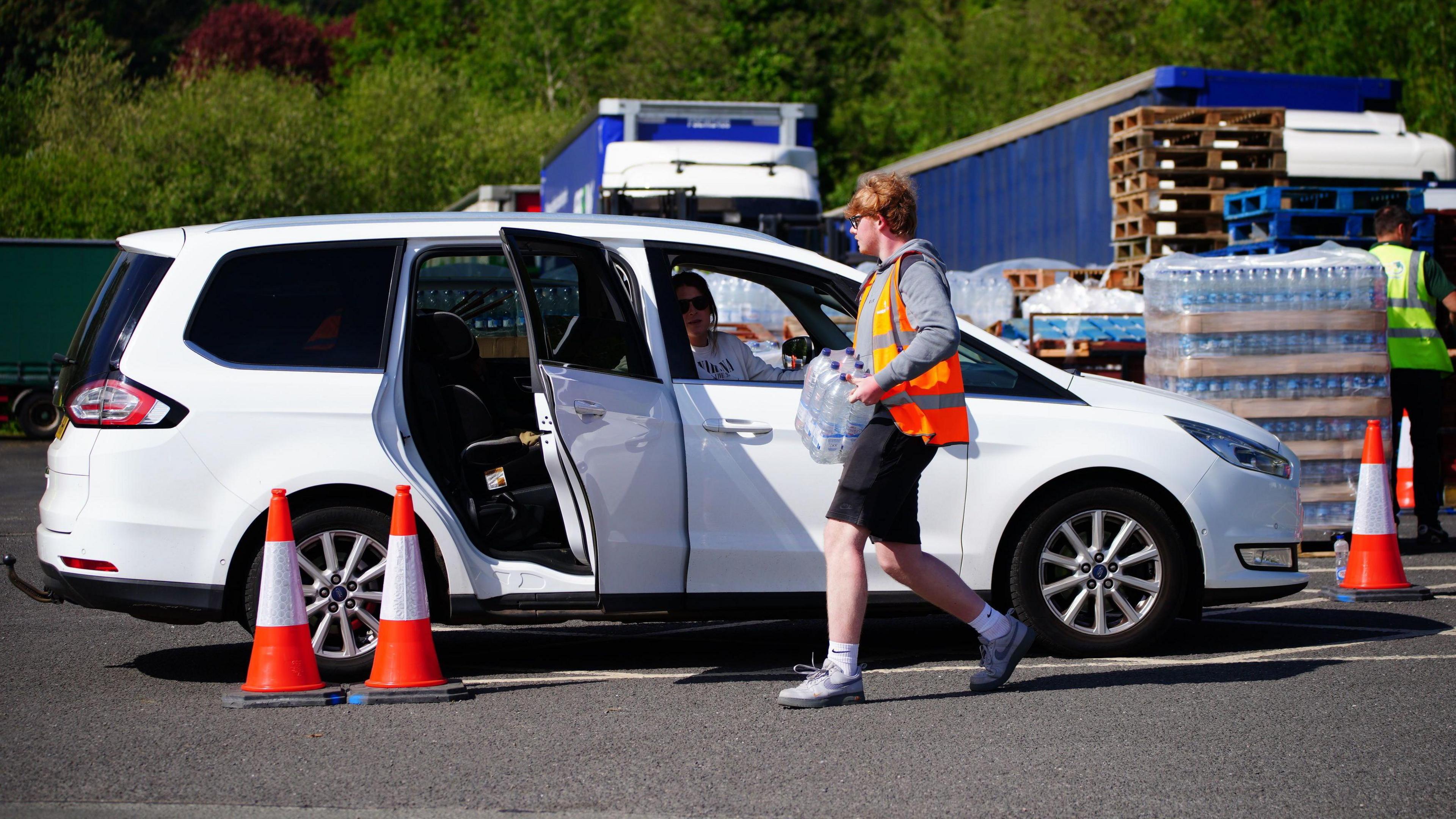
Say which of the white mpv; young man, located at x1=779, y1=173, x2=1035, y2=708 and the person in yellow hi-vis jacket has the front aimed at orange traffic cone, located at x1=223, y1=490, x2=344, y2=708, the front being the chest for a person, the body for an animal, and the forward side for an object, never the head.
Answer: the young man

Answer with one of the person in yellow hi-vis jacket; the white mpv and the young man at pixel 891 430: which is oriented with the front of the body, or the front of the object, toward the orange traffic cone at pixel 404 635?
the young man

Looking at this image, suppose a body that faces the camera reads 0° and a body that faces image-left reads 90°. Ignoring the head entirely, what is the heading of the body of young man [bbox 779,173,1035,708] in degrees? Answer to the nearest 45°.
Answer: approximately 90°

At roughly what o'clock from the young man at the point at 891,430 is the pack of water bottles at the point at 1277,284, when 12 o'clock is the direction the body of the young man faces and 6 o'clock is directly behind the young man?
The pack of water bottles is roughly at 4 o'clock from the young man.

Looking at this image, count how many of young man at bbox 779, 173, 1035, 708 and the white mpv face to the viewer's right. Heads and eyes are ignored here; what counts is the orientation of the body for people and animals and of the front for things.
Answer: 1

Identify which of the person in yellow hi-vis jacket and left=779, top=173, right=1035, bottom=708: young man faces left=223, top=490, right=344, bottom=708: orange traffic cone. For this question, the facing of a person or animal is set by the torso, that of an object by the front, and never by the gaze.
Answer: the young man

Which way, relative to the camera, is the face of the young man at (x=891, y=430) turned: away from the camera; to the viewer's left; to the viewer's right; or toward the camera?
to the viewer's left

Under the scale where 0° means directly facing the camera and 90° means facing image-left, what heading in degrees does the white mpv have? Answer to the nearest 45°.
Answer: approximately 270°
